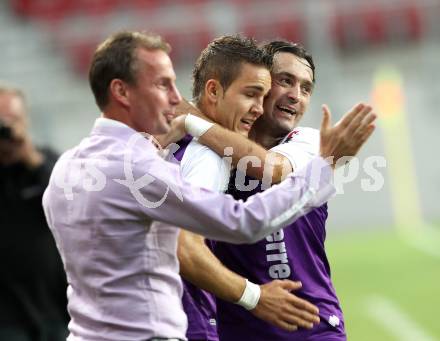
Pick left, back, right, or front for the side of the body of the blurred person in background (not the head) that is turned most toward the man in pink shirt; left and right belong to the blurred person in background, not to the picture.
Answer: front

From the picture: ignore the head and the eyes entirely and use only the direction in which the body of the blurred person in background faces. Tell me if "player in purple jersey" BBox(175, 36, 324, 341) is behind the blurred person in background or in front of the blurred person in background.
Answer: in front
